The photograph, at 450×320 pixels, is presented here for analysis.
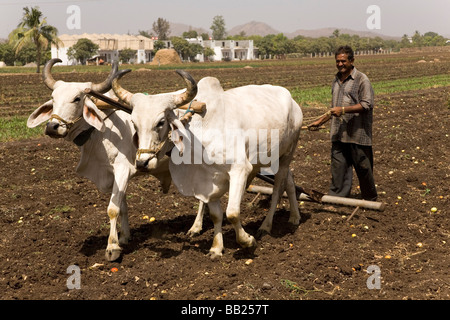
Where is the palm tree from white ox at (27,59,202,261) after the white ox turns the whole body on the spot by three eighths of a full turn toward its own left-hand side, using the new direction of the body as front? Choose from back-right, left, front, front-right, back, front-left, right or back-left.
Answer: left

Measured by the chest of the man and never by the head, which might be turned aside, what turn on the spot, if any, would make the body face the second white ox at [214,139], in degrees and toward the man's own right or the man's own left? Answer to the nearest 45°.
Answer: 0° — they already face it

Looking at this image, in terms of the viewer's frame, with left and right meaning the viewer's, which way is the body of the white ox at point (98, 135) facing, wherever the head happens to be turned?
facing the viewer and to the left of the viewer

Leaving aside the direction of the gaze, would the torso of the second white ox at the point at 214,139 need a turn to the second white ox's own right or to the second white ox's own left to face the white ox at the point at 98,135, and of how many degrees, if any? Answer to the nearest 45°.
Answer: approximately 45° to the second white ox's own right

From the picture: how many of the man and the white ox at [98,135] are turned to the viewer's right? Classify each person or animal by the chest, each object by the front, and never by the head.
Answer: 0

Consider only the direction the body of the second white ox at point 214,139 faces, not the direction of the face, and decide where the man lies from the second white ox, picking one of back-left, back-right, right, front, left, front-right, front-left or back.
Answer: back

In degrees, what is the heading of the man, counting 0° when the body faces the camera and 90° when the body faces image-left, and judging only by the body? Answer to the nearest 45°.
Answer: approximately 45°

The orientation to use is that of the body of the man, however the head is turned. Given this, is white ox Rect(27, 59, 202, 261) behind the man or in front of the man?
in front

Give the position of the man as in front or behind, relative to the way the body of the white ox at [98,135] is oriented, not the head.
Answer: behind

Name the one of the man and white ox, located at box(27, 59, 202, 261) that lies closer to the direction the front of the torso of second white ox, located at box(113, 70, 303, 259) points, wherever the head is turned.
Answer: the white ox

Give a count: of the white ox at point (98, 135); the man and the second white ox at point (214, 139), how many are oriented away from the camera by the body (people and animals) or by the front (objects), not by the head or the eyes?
0
